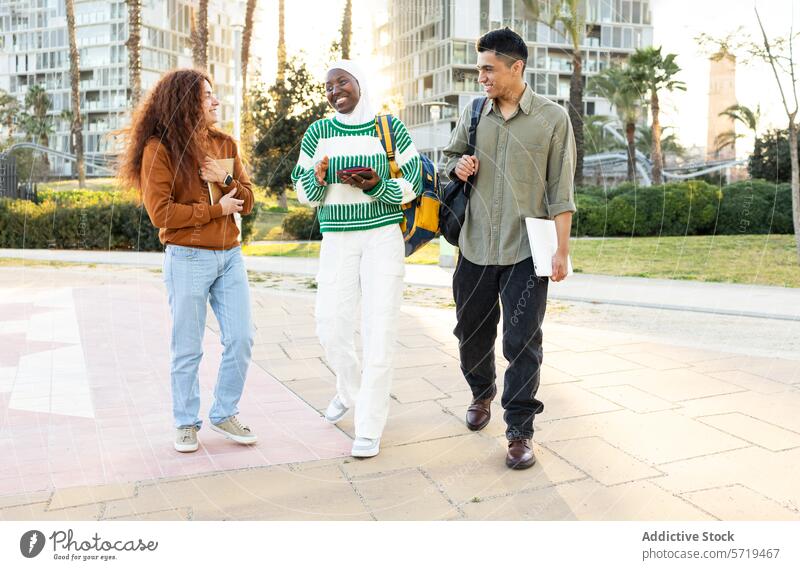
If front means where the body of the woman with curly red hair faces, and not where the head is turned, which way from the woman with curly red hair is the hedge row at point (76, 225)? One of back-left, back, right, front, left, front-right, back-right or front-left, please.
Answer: back-left

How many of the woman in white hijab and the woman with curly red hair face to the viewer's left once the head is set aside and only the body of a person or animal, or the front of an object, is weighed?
0

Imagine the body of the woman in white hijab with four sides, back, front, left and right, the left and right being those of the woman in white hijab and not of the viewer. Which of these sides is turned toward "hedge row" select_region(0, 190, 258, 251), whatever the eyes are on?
back

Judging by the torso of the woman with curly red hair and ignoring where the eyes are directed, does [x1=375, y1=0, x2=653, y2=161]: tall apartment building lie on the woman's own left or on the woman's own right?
on the woman's own left

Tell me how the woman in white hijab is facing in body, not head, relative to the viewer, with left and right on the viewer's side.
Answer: facing the viewer

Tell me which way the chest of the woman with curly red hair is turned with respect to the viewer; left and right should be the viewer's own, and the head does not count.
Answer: facing the viewer and to the right of the viewer

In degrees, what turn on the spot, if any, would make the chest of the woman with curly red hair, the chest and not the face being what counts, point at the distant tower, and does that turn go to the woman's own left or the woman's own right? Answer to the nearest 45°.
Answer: approximately 90° to the woman's own left

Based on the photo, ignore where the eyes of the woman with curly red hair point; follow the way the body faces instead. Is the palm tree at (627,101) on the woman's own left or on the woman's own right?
on the woman's own left

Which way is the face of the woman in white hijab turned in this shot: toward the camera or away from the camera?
toward the camera

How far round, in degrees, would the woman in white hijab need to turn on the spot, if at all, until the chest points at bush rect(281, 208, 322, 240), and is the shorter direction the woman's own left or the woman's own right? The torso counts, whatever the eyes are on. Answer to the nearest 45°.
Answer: approximately 180°

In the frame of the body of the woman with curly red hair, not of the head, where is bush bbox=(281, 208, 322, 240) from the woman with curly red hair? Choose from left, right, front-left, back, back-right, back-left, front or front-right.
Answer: back-left

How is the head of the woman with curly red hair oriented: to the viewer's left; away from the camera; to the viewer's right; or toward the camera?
to the viewer's right
